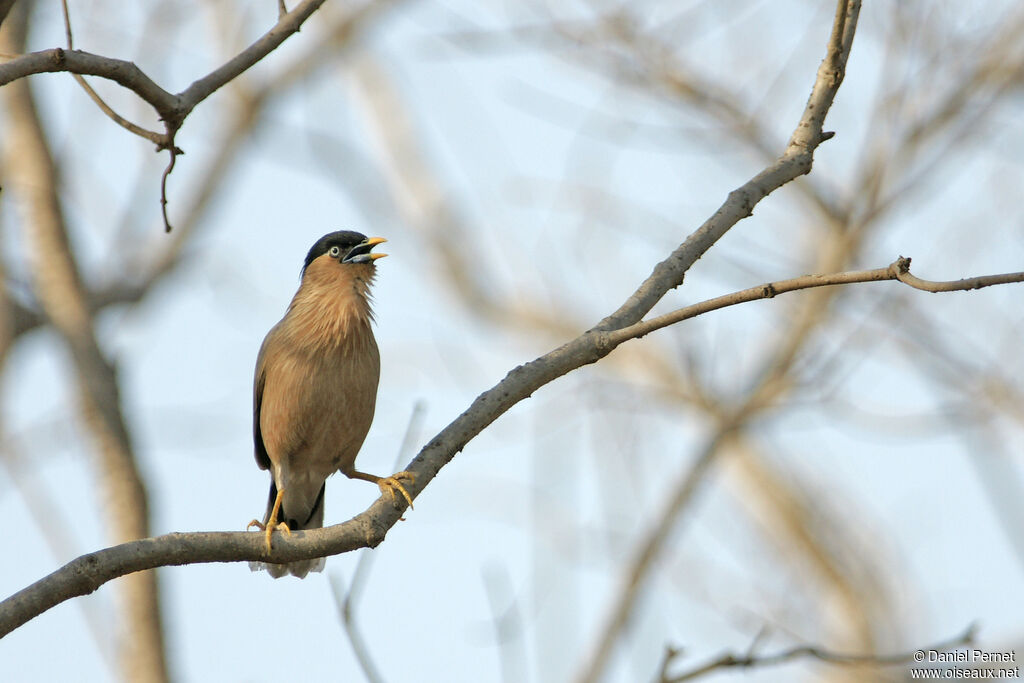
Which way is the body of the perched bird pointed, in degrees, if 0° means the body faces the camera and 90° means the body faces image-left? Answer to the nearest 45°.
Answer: approximately 315°

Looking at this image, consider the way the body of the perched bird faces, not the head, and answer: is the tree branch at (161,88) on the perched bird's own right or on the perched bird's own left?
on the perched bird's own right
